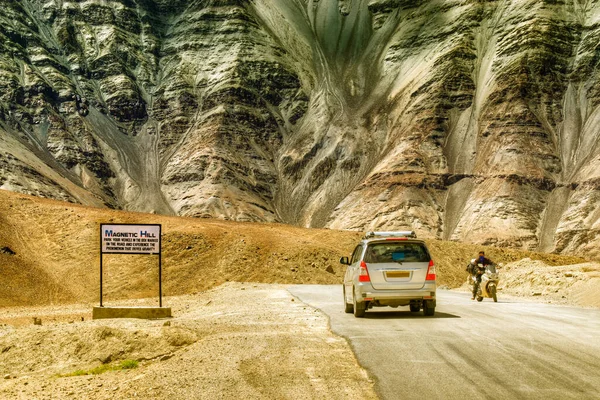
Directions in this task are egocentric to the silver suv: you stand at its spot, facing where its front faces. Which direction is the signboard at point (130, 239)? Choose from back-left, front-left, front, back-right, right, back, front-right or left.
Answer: front-left

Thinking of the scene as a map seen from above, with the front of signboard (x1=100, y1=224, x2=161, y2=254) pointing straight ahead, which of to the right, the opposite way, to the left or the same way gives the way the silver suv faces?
the opposite way

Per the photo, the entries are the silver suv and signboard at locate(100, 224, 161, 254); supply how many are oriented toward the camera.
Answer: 1

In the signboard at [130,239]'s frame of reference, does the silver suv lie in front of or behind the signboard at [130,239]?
in front

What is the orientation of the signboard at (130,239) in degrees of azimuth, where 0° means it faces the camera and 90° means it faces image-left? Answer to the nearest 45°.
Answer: approximately 0°

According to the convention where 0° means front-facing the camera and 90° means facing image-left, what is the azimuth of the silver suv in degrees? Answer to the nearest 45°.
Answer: approximately 180°
